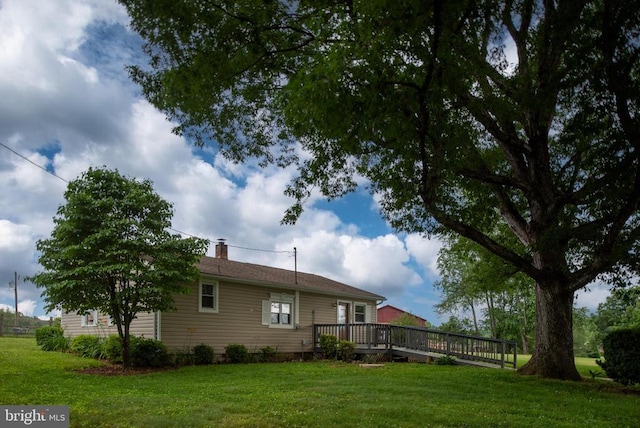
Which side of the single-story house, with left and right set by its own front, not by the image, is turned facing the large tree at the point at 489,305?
left

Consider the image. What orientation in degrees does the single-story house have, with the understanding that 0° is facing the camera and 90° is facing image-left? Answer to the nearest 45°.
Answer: approximately 315°

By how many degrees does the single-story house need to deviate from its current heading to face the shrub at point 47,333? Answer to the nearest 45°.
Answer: approximately 135° to its right

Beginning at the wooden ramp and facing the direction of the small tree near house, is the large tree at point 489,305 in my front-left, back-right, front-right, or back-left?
back-right

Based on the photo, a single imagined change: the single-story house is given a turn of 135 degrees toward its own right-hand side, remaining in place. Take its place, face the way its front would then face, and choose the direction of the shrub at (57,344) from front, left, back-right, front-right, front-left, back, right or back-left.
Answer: front

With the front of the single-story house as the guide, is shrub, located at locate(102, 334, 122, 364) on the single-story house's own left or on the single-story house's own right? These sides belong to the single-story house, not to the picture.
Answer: on the single-story house's own right
